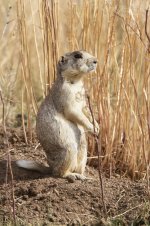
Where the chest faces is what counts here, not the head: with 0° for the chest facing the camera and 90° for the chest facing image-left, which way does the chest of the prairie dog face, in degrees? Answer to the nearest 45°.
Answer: approximately 270°
